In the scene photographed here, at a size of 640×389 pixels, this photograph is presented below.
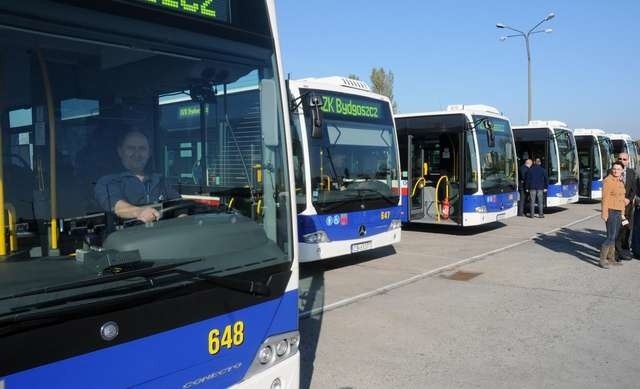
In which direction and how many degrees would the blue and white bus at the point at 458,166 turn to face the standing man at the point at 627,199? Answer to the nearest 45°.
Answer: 0° — it already faces them

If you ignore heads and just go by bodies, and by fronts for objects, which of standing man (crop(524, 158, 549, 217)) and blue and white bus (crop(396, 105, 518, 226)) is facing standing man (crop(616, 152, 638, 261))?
the blue and white bus

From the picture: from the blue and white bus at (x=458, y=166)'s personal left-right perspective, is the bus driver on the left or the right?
on its right

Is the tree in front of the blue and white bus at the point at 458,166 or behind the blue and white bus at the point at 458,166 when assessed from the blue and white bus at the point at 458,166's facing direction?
behind

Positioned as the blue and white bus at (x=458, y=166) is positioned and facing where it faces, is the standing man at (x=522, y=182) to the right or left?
on its left

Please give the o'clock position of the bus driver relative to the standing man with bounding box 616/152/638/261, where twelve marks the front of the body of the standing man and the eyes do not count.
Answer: The bus driver is roughly at 11 o'clock from the standing man.

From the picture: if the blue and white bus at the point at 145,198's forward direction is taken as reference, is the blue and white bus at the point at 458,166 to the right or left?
on its left

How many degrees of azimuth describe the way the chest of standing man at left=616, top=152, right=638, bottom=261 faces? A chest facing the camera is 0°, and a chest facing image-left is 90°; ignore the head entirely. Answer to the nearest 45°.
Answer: approximately 45°

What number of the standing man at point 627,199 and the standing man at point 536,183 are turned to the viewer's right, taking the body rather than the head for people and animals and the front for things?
0

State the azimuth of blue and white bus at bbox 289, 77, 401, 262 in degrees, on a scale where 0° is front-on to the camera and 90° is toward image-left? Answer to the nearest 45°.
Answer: approximately 315°

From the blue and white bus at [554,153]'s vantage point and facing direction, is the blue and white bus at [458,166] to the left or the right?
on its right
